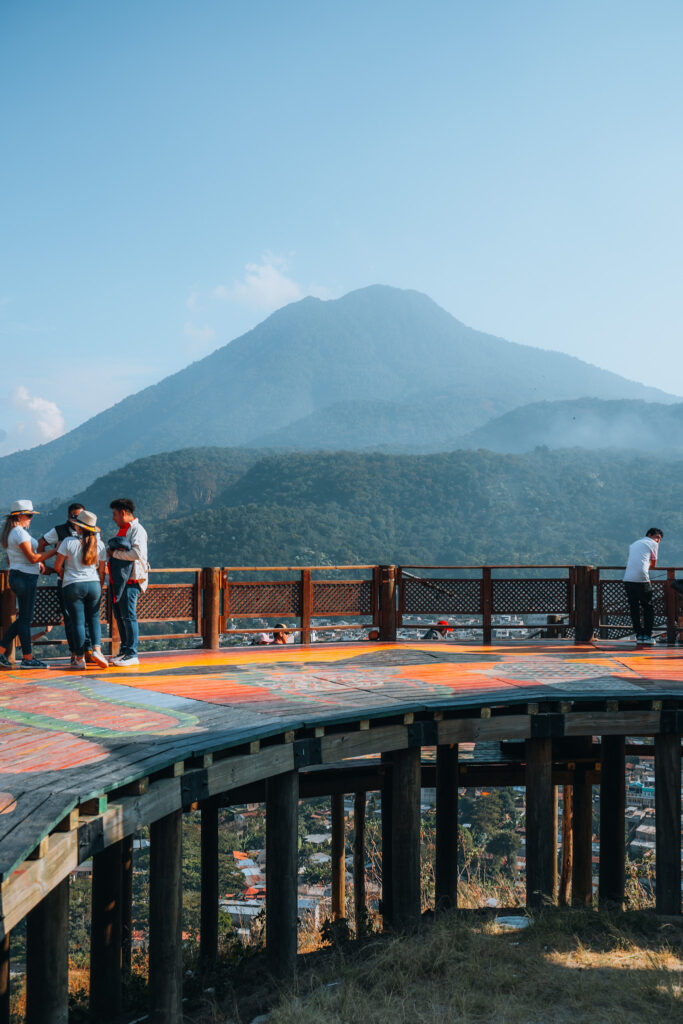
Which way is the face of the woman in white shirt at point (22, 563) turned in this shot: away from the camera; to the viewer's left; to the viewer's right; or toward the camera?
to the viewer's right

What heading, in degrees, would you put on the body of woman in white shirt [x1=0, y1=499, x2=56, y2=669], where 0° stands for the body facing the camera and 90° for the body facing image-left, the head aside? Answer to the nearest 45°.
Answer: approximately 270°
